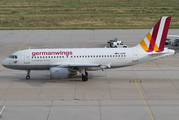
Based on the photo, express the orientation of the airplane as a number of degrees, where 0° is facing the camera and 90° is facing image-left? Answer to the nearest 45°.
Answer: approximately 90°
